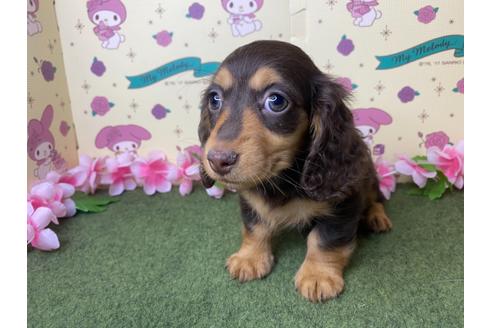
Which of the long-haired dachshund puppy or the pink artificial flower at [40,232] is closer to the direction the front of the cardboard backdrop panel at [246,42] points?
the long-haired dachshund puppy

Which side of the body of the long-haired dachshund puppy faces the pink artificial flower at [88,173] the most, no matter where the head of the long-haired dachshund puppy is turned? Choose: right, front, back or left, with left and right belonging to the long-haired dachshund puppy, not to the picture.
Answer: right

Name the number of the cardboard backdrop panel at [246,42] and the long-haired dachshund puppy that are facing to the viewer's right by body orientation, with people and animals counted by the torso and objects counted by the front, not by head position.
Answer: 0

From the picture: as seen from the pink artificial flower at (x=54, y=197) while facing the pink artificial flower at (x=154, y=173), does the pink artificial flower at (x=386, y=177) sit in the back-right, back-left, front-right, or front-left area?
front-right

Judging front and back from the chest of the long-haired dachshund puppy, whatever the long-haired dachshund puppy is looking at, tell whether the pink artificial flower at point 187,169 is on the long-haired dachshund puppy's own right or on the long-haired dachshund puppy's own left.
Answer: on the long-haired dachshund puppy's own right

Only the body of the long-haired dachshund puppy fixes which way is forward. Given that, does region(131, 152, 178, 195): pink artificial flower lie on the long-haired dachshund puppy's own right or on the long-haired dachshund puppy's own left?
on the long-haired dachshund puppy's own right

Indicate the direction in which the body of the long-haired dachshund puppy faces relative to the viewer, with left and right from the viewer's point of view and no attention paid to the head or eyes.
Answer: facing the viewer and to the left of the viewer

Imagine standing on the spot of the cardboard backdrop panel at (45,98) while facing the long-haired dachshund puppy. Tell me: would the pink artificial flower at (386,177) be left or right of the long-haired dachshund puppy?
left

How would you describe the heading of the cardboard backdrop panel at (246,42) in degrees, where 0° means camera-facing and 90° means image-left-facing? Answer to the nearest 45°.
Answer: approximately 0°

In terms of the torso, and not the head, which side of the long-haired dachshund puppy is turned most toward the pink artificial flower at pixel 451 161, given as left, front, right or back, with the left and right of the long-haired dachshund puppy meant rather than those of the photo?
back

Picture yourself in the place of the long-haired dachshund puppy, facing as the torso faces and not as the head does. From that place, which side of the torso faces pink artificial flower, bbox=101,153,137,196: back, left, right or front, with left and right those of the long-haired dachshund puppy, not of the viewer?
right
